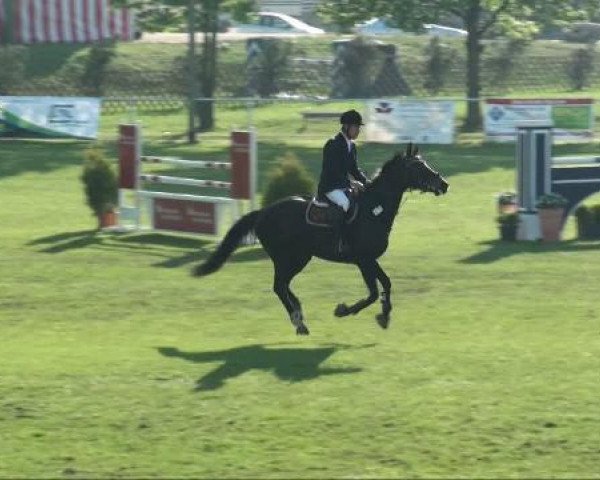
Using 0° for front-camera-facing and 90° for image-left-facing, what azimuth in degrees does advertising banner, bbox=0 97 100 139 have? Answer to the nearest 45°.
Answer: approximately 0°

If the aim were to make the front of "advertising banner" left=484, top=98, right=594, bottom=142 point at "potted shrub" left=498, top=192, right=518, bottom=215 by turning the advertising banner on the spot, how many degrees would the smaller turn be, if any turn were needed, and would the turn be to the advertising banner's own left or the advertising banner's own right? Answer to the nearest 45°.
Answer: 0° — it already faces it

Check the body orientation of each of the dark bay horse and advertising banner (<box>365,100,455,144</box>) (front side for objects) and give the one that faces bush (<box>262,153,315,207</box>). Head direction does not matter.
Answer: the advertising banner

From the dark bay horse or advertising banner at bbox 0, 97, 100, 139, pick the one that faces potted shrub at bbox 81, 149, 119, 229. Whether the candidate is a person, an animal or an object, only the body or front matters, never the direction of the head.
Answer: the advertising banner

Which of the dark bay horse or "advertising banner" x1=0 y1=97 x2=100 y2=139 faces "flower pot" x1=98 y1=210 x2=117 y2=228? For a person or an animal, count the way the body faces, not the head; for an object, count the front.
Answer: the advertising banner

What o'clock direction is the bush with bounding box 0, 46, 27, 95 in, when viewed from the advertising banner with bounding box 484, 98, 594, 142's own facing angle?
The bush is roughly at 4 o'clock from the advertising banner.

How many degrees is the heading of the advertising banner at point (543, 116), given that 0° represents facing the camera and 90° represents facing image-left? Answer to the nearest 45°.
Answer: approximately 0°

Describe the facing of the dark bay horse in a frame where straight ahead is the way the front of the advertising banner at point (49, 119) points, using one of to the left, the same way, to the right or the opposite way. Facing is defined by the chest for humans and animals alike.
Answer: to the left

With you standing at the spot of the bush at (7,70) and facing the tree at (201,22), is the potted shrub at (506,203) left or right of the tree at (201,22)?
right
